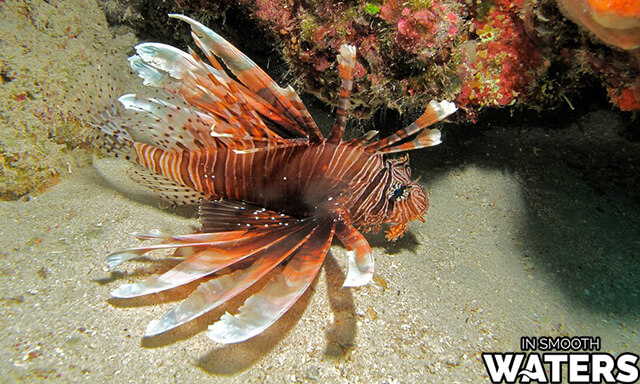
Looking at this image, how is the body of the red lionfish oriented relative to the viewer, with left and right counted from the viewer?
facing to the right of the viewer

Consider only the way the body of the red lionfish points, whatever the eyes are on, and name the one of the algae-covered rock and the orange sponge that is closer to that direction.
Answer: the orange sponge
